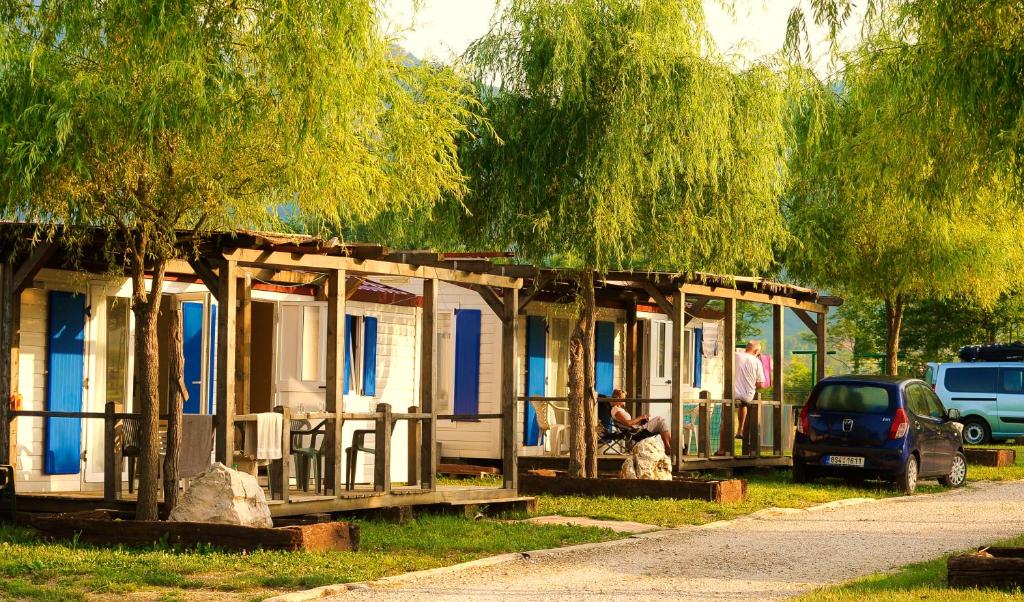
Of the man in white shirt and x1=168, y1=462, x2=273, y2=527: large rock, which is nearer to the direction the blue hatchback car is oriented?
the man in white shirt

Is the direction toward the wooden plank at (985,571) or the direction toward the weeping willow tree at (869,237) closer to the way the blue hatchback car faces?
the weeping willow tree

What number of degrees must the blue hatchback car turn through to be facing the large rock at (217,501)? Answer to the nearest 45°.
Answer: approximately 180°

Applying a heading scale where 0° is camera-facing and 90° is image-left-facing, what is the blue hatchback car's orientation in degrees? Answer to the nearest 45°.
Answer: approximately 225°

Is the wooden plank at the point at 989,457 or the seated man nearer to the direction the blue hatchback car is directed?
the wooden plank

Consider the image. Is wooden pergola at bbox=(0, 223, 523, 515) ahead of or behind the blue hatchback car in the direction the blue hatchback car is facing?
behind

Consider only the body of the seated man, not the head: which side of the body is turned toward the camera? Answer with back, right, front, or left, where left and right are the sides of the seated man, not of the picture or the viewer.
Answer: right

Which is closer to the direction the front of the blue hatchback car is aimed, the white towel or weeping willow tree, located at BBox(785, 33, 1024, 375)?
the weeping willow tree

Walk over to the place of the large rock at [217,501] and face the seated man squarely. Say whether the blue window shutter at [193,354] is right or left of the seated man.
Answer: left

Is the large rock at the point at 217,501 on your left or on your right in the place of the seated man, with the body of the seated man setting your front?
on your right
